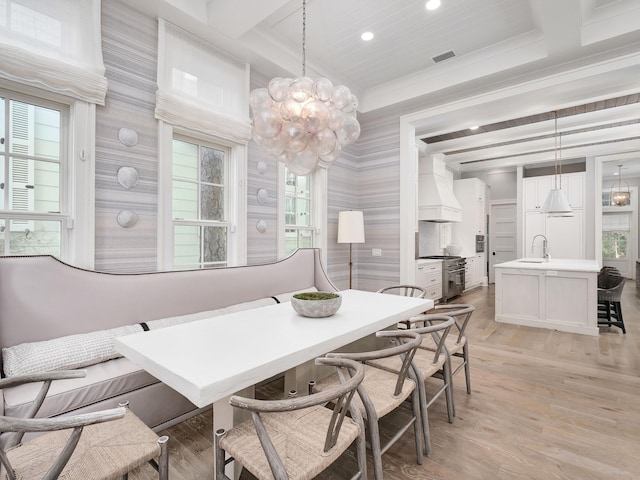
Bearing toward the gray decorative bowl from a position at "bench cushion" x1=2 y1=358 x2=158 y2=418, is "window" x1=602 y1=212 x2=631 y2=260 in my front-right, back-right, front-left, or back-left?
front-left

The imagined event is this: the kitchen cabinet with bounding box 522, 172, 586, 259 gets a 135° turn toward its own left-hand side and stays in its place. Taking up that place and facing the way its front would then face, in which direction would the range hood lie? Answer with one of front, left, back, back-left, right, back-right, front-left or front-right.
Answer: back

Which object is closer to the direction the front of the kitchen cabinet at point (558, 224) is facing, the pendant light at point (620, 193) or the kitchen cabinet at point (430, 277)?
the kitchen cabinet

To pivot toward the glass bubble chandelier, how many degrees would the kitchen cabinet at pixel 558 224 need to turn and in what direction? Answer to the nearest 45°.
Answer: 0° — it already faces it

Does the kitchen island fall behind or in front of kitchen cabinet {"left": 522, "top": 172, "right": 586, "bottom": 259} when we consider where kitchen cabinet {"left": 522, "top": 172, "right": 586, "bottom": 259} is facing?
in front

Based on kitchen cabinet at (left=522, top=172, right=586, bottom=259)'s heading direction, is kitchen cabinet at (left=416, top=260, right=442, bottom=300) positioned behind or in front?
in front

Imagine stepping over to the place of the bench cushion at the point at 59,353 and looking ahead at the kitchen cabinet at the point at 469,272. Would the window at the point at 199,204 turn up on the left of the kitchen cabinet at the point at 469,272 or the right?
left

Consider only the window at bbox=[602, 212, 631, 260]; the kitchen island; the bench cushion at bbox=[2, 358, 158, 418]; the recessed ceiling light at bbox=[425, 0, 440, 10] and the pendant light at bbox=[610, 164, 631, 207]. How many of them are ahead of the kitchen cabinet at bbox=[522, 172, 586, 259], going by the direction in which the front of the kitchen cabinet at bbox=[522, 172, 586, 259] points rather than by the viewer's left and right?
3

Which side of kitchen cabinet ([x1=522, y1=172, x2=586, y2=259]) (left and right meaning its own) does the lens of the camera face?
front

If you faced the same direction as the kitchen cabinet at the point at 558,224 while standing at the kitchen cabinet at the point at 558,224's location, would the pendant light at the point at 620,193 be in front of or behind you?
behind

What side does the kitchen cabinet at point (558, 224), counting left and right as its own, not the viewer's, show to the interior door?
right

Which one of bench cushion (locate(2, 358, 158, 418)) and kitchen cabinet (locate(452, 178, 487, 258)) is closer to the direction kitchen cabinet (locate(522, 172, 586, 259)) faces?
the bench cushion

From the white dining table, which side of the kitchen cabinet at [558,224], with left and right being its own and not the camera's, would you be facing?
front

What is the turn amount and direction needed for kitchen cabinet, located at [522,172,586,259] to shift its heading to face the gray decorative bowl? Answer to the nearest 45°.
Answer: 0° — it already faces it

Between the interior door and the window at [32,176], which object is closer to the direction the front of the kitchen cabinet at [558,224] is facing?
the window

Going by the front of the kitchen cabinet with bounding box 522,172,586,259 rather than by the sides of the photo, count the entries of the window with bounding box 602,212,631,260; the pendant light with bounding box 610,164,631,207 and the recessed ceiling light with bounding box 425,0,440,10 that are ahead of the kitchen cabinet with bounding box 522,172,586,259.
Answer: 1

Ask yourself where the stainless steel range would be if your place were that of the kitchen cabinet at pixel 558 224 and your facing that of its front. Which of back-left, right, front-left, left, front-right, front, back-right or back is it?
front-right
